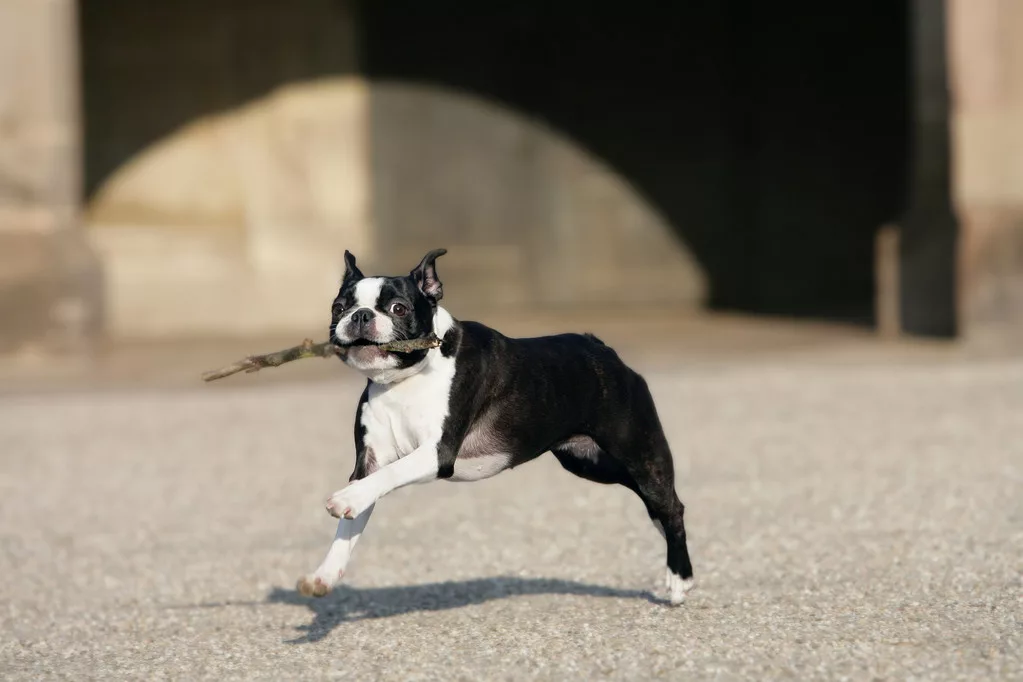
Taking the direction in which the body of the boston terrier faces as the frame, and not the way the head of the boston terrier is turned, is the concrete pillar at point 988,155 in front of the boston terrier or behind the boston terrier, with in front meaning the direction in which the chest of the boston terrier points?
behind

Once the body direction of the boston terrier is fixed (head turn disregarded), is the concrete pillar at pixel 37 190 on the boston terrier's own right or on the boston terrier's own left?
on the boston terrier's own right

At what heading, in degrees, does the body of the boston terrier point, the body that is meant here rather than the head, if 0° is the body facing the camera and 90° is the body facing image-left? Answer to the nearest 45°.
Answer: approximately 45°

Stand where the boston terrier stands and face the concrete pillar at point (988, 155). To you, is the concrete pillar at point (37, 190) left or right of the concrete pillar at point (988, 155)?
left
